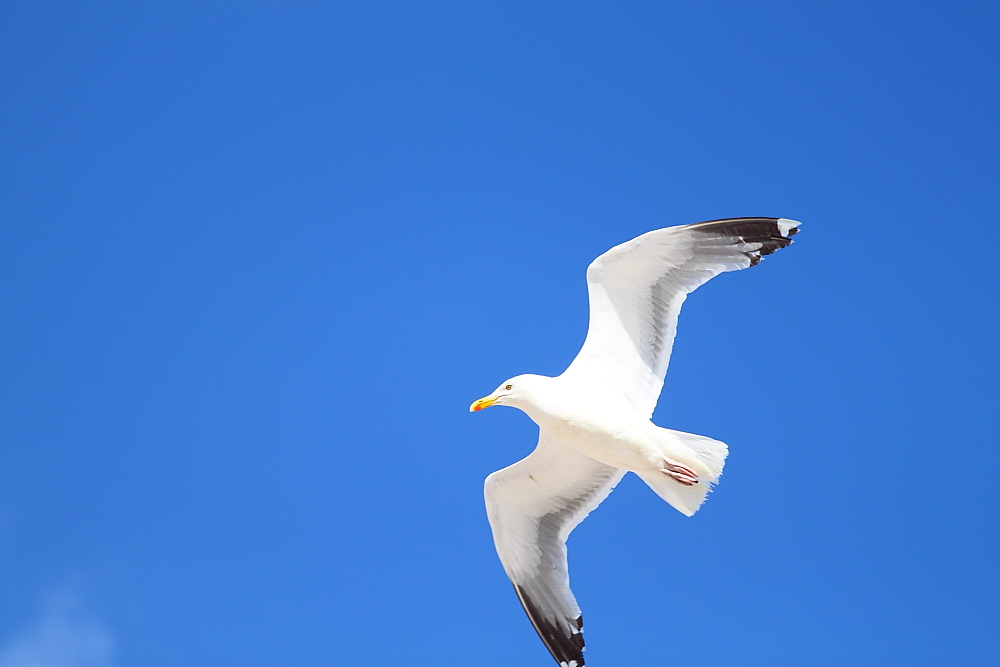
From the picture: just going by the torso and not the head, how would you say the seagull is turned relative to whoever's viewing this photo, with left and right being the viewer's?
facing to the left of the viewer
